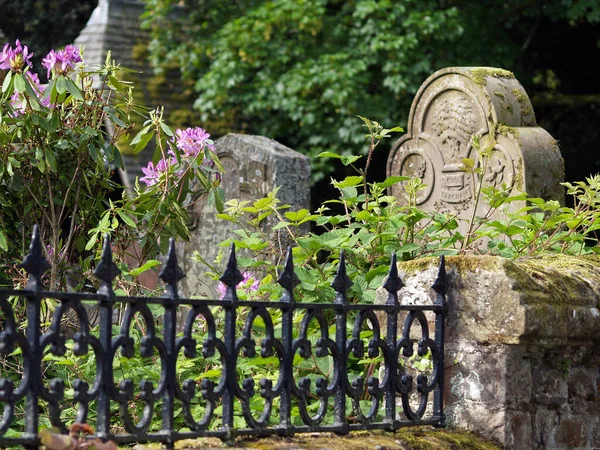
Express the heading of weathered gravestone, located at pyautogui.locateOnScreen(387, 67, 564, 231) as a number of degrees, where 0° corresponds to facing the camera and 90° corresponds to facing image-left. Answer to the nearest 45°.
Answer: approximately 45°

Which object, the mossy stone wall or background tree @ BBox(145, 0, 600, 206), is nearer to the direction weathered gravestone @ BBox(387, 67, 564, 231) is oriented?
the mossy stone wall

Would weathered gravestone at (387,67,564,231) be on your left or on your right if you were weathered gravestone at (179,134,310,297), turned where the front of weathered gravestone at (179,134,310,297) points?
on your left

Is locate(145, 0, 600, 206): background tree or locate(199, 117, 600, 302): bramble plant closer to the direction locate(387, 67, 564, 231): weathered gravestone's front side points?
the bramble plant

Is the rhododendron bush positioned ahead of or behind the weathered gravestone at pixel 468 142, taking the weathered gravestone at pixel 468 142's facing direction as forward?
ahead

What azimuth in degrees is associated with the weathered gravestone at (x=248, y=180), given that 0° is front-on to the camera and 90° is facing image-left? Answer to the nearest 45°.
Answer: approximately 45°

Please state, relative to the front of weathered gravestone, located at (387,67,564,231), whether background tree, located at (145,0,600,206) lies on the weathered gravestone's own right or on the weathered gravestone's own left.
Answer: on the weathered gravestone's own right

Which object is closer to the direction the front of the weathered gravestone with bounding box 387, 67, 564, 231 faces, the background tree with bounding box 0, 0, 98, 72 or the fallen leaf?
the fallen leaf

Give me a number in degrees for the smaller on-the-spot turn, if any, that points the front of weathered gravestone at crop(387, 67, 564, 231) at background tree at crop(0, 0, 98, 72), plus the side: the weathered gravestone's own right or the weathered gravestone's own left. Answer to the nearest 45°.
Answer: approximately 90° to the weathered gravestone's own right

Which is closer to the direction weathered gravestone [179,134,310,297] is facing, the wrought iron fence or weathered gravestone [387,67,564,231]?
the wrought iron fence
